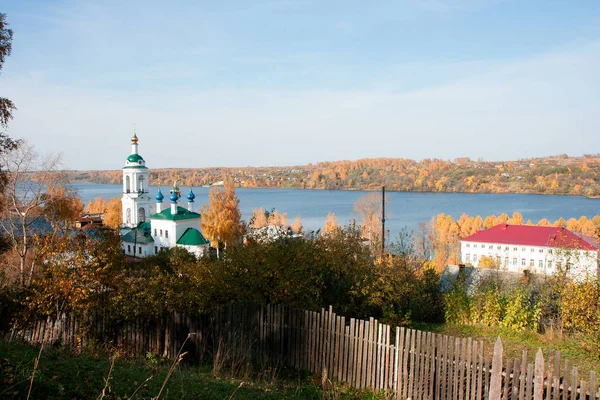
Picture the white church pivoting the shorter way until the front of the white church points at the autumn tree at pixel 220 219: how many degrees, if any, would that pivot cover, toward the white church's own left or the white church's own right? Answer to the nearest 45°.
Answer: approximately 135° to the white church's own right

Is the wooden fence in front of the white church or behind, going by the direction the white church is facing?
behind

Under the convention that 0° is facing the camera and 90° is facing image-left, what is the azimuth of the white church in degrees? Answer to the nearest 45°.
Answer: approximately 135°
